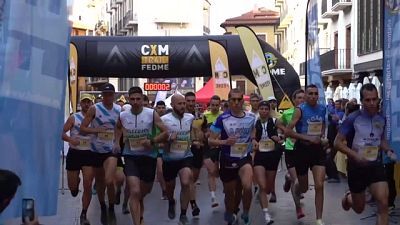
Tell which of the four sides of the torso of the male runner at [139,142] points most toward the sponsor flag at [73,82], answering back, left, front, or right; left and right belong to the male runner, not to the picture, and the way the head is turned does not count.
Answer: back

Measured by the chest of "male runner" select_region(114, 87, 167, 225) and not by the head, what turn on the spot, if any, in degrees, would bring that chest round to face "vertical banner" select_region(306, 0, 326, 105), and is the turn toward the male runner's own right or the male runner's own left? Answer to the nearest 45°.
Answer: approximately 135° to the male runner's own left

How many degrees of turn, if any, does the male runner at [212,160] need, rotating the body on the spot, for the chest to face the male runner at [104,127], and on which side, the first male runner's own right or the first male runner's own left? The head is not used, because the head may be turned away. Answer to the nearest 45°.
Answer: approximately 45° to the first male runner's own right

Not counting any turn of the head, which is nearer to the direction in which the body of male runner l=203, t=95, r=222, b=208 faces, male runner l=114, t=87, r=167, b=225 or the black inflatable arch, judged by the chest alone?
the male runner

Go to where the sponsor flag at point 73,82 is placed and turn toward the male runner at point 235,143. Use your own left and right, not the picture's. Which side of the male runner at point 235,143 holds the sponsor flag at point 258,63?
left

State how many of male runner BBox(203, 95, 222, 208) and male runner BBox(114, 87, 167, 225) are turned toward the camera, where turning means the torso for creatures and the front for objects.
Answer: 2

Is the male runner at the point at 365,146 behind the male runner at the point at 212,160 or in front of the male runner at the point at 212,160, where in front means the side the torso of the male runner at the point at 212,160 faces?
in front

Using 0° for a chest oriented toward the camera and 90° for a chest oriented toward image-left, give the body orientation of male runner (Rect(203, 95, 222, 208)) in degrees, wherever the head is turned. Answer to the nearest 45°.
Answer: approximately 0°

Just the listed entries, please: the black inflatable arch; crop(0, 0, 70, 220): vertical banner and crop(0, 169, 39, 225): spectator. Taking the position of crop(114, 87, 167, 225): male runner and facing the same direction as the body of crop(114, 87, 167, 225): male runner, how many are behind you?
1
